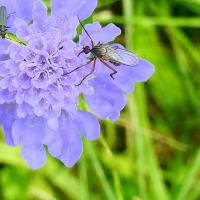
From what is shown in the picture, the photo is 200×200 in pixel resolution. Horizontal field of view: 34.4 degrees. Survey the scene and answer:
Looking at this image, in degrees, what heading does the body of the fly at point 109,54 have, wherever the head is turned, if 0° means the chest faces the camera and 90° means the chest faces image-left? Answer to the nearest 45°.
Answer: approximately 90°
